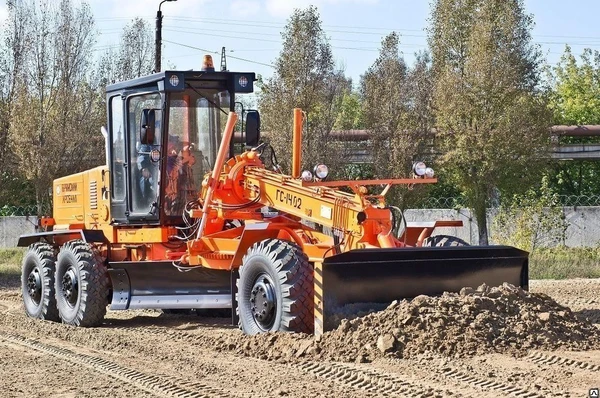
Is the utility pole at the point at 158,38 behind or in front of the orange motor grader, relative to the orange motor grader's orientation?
behind

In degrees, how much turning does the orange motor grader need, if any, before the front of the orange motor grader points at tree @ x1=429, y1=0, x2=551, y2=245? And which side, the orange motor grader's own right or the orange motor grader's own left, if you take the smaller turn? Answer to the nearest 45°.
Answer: approximately 90° to the orange motor grader's own left

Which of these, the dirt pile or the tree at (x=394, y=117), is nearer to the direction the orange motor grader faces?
the dirt pile

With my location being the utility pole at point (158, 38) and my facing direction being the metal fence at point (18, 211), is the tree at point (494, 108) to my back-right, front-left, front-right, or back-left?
back-right

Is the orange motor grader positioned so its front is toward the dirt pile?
yes

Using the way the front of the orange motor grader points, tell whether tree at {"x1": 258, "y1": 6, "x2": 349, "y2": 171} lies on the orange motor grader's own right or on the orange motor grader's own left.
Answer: on the orange motor grader's own left

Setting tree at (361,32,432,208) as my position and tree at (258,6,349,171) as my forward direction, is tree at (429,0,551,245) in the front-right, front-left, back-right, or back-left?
back-left

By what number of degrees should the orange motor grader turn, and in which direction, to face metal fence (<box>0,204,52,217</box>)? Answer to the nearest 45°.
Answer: approximately 135° to its left

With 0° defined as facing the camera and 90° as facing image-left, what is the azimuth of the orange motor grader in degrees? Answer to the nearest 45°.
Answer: approximately 315°
